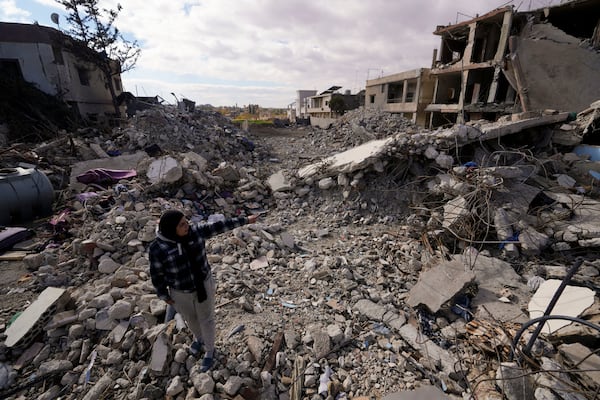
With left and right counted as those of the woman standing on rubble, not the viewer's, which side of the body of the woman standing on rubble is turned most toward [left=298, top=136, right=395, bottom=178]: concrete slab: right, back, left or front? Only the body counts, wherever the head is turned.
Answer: left

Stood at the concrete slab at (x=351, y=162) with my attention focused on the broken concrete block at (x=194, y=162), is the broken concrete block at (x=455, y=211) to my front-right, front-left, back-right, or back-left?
back-left

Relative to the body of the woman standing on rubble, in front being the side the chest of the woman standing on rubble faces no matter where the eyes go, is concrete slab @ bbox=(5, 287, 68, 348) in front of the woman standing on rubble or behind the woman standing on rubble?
behind

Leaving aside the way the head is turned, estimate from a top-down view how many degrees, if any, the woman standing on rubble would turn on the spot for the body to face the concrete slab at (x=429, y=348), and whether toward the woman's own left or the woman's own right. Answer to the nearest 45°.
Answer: approximately 45° to the woman's own left

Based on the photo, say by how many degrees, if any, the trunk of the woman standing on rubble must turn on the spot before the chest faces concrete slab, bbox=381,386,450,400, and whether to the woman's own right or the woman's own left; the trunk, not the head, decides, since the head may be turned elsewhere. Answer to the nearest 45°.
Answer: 0° — they already face it

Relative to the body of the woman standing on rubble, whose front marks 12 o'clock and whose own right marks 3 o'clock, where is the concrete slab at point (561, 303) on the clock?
The concrete slab is roughly at 11 o'clock from the woman standing on rubble.

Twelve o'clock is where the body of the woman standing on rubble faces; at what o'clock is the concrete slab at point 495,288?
The concrete slab is roughly at 11 o'clock from the woman standing on rubble.

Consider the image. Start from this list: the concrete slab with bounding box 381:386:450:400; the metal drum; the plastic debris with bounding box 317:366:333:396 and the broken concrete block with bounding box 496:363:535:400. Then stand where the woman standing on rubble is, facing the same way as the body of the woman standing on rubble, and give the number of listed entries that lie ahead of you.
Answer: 3

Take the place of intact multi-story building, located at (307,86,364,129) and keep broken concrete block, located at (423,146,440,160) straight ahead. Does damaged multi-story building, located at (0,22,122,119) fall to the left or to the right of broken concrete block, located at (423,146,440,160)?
right

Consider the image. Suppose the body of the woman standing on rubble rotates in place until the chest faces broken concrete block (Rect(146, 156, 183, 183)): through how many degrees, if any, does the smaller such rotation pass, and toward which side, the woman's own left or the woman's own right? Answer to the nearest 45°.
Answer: approximately 135° to the woman's own left

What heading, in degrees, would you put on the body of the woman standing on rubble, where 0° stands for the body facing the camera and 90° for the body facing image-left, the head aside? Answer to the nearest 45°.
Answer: approximately 315°
